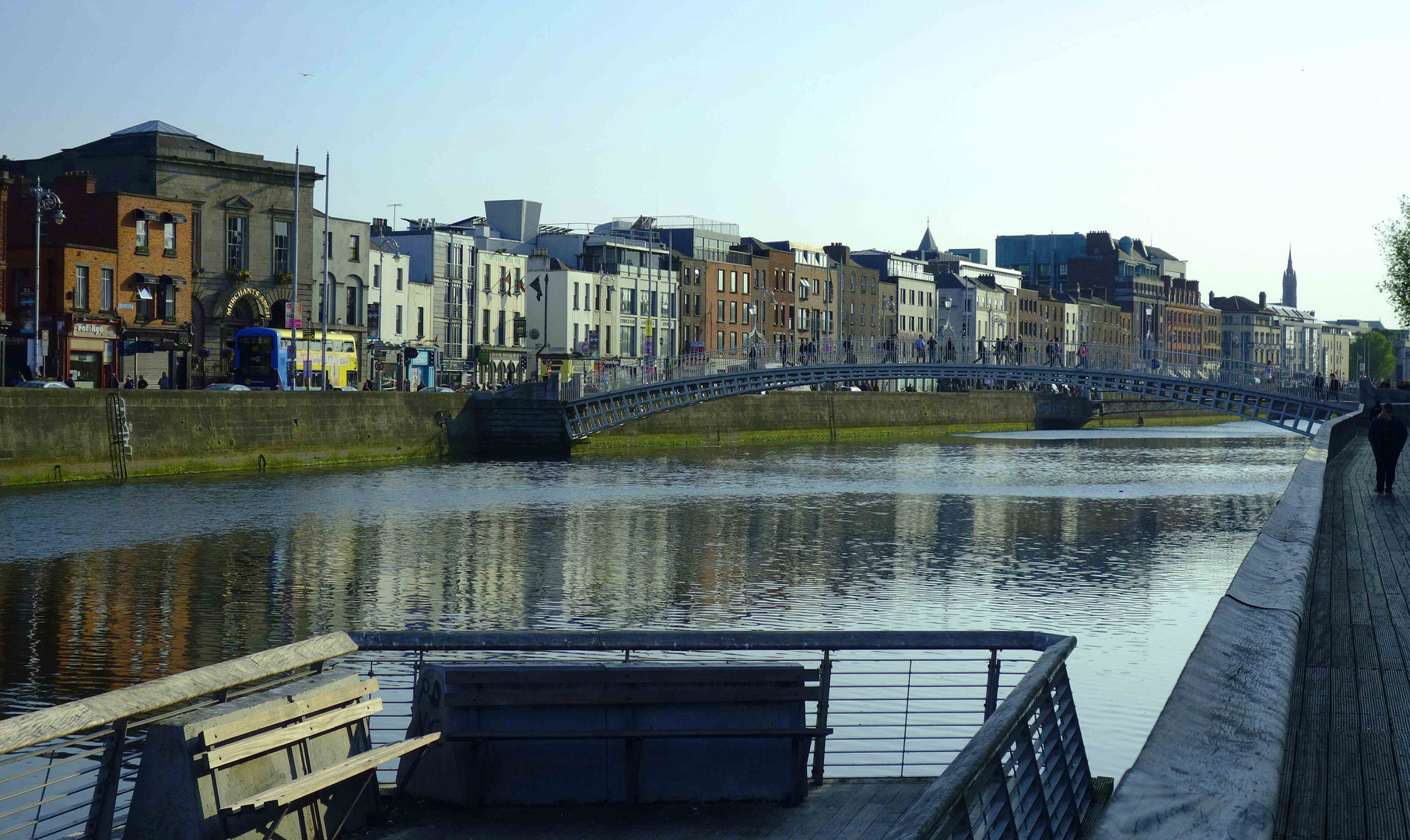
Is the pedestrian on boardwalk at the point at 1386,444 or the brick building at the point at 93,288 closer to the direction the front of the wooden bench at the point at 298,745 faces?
the pedestrian on boardwalk

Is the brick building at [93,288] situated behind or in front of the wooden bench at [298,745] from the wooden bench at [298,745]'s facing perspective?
behind

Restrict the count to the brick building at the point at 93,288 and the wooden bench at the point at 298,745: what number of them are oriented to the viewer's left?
0

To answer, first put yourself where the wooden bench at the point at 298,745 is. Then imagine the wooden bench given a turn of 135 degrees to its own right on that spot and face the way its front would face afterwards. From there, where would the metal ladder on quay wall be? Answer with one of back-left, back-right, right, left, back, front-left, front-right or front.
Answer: right

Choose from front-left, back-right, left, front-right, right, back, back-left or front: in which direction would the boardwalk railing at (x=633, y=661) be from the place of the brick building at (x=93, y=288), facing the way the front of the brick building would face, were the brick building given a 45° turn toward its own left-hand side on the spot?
right

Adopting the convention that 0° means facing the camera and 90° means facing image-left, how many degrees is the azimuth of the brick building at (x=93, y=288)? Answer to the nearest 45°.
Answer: approximately 315°

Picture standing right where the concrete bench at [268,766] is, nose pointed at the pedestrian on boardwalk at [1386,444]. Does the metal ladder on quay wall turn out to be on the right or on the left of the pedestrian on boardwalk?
left
